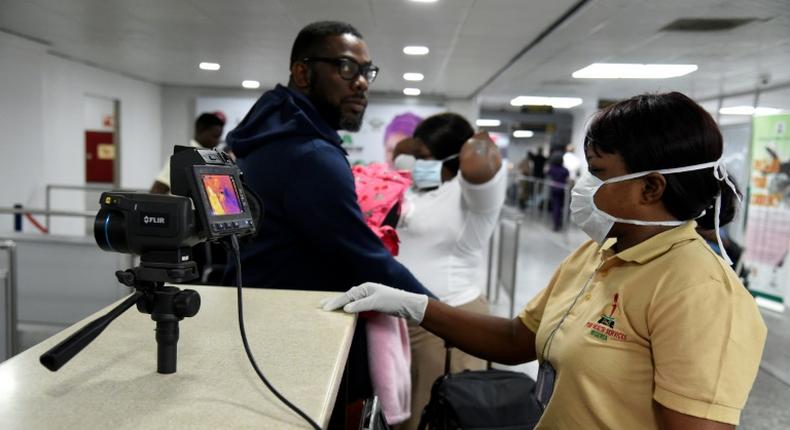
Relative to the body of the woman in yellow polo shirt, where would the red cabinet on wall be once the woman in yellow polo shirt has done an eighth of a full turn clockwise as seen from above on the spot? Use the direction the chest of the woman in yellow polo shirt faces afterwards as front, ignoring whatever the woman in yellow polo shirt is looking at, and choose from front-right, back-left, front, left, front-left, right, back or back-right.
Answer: front-right

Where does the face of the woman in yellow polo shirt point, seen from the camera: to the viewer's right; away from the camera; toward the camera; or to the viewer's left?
to the viewer's left

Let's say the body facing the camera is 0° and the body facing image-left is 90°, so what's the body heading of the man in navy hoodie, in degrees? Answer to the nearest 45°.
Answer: approximately 270°

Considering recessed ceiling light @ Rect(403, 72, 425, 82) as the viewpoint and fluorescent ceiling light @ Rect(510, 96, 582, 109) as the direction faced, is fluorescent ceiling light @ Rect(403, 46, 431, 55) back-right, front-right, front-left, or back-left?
back-right

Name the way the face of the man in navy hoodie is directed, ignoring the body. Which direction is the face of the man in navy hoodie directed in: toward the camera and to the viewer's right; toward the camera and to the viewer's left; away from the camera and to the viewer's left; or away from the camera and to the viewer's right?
toward the camera and to the viewer's right

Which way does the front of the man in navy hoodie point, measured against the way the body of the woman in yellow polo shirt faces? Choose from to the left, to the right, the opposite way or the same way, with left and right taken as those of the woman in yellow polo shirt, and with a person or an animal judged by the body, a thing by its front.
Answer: the opposite way

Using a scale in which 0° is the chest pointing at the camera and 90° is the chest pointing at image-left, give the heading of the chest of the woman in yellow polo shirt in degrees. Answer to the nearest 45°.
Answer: approximately 45°

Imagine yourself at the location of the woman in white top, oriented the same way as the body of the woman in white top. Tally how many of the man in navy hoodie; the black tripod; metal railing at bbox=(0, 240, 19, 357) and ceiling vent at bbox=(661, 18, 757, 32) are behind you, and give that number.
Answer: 1

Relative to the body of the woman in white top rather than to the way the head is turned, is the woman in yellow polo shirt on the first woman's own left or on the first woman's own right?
on the first woman's own left

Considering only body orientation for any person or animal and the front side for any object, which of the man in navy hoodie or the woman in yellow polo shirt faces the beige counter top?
the woman in yellow polo shirt

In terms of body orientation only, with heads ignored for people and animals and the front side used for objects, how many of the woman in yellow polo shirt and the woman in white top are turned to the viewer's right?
0

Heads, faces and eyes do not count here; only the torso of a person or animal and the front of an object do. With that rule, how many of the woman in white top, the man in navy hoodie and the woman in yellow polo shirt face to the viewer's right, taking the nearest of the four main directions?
1

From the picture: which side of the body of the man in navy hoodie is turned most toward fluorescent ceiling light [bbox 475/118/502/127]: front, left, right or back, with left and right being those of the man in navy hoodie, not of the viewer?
left
